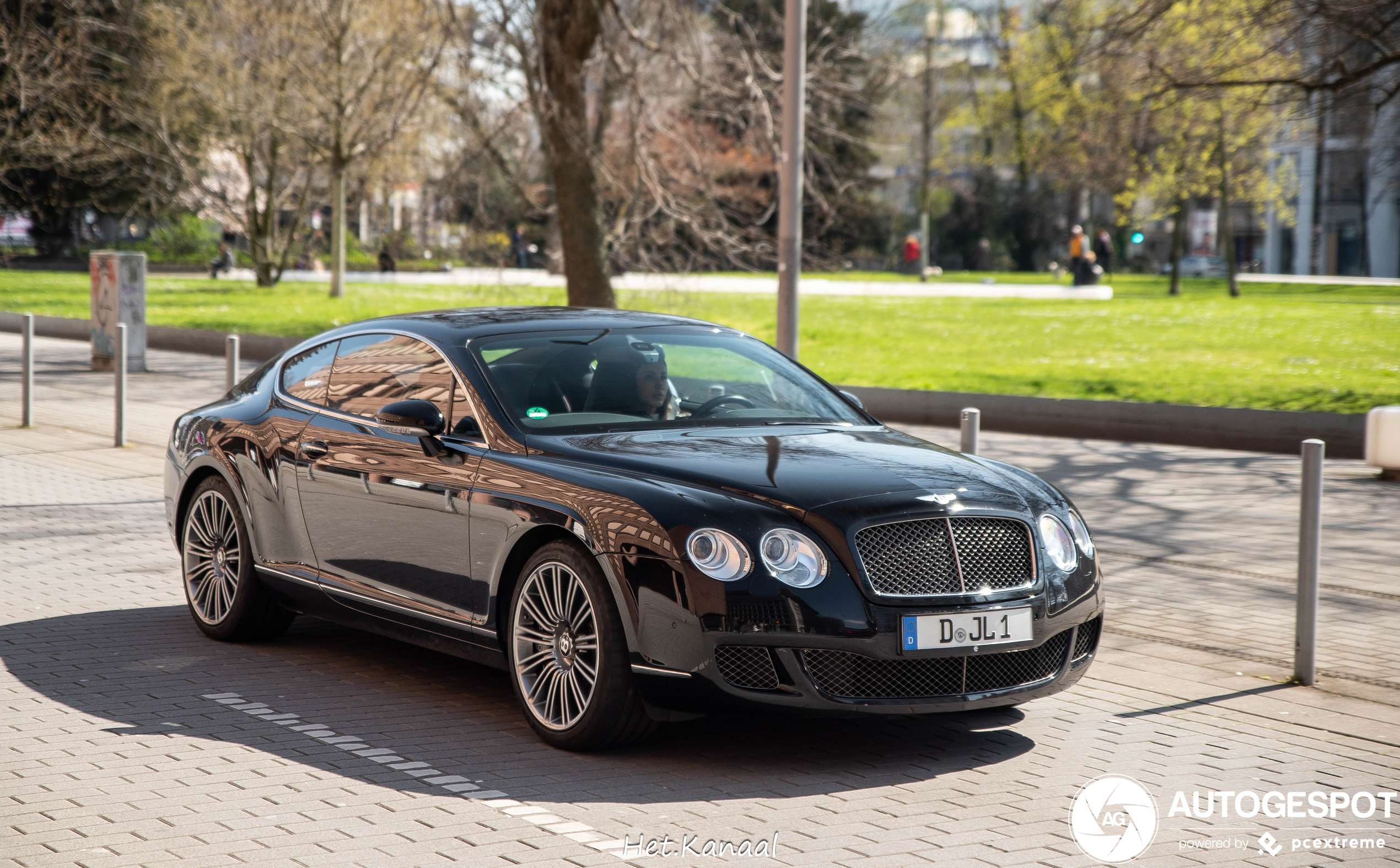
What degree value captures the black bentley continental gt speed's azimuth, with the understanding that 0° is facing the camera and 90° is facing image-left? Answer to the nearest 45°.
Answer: approximately 315°

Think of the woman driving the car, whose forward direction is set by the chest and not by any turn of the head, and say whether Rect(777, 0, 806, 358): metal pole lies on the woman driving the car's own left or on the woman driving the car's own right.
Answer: on the woman driving the car's own left

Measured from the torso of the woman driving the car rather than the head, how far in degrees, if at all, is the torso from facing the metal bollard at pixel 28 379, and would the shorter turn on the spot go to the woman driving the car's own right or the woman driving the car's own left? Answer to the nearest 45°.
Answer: approximately 180°

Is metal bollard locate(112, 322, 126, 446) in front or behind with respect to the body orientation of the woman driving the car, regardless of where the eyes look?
behind

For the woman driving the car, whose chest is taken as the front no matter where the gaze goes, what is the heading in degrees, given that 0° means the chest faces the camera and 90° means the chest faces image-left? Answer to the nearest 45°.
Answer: approximately 315°

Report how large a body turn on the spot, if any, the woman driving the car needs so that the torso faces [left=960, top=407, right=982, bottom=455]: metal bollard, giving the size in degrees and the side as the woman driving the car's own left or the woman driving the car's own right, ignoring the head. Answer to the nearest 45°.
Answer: approximately 90° to the woman driving the car's own left

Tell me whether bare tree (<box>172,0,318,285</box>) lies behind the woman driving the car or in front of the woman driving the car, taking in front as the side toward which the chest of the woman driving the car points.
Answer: behind

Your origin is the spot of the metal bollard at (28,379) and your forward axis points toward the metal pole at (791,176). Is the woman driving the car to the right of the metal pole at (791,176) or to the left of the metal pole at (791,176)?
right
